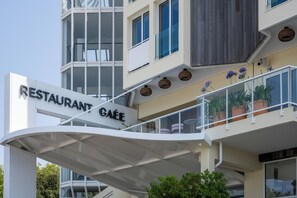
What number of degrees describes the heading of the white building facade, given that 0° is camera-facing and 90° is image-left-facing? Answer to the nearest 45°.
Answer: approximately 45°

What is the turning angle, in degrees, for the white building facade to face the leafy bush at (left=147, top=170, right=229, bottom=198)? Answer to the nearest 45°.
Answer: approximately 45° to its left
